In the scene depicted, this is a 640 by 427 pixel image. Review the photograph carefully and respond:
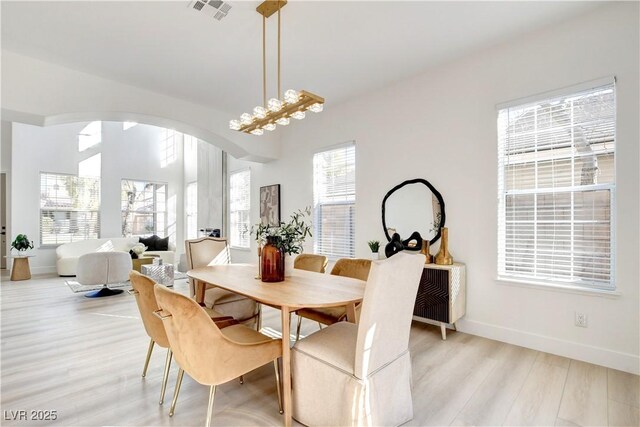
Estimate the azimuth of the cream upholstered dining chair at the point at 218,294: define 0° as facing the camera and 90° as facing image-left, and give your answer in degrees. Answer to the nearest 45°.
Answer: approximately 315°

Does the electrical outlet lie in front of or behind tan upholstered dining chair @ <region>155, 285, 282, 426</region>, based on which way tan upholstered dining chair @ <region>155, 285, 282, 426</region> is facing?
in front

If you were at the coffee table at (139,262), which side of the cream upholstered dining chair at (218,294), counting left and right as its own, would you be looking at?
back

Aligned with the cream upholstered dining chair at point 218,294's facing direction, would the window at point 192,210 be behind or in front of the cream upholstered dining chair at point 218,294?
behind

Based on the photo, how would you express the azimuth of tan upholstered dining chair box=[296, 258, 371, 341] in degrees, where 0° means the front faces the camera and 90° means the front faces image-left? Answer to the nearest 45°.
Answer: approximately 45°

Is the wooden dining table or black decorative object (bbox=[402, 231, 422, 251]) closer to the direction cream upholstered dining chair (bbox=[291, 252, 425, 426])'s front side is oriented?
the wooden dining table

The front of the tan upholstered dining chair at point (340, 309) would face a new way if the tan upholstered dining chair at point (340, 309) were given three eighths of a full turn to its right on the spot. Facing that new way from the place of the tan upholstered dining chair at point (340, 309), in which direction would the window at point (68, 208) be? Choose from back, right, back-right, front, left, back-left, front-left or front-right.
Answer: front-left

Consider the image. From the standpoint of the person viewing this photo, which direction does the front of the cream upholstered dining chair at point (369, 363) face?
facing away from the viewer and to the left of the viewer

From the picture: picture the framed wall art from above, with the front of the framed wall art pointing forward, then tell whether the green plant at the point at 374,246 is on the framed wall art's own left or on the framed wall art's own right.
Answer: on the framed wall art's own left

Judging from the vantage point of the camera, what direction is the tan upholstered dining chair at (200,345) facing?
facing away from the viewer and to the right of the viewer

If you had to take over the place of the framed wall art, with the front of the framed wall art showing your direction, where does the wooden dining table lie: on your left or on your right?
on your left

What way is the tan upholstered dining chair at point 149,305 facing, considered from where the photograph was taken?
facing away from the viewer and to the right of the viewer

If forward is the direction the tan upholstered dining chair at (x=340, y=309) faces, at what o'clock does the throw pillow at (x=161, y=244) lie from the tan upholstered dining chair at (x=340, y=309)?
The throw pillow is roughly at 3 o'clock from the tan upholstered dining chair.

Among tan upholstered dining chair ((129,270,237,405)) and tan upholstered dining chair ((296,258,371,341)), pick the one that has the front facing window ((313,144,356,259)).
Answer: tan upholstered dining chair ((129,270,237,405))
